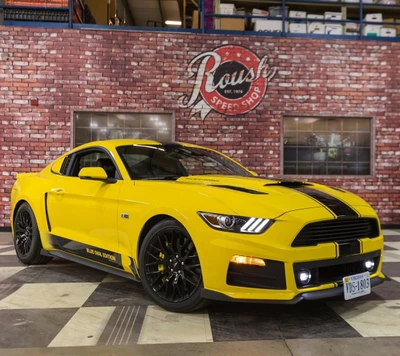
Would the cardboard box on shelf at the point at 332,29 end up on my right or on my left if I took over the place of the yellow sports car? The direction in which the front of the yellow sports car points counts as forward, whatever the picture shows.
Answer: on my left

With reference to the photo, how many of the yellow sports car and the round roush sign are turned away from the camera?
0

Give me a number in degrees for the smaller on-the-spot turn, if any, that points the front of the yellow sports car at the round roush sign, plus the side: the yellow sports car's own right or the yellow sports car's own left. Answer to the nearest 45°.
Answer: approximately 135° to the yellow sports car's own left

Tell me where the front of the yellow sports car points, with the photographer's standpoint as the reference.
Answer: facing the viewer and to the right of the viewer

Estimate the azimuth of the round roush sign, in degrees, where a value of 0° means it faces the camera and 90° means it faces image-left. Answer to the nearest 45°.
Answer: approximately 0°

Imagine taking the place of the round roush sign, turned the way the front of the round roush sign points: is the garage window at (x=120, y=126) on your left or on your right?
on your right

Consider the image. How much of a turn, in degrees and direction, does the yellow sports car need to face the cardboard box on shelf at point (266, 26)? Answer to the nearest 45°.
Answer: approximately 135° to its left

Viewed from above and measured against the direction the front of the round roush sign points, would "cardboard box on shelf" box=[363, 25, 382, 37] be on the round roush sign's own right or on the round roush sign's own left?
on the round roush sign's own left

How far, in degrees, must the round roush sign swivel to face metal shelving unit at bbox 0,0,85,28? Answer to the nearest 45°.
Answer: approximately 90° to its right
